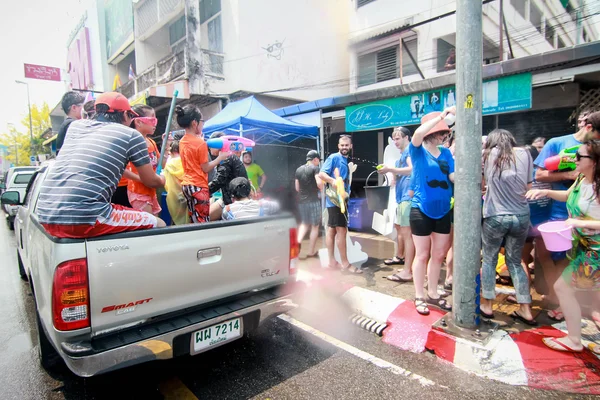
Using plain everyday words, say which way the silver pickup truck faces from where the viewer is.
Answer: facing away from the viewer and to the left of the viewer

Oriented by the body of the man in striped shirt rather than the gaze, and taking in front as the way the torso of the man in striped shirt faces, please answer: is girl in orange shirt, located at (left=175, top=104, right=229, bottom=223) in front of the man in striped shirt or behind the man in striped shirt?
in front

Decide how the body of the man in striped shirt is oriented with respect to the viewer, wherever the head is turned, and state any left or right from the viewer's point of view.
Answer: facing away from the viewer and to the right of the viewer

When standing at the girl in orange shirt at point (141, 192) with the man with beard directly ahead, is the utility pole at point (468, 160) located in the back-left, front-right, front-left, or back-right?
front-right

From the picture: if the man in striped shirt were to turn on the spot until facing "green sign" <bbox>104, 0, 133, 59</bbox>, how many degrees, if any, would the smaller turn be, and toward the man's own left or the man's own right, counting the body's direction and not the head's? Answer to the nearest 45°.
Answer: approximately 45° to the man's own left

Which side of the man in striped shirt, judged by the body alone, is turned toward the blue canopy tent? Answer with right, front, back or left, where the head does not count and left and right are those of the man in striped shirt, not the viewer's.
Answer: front

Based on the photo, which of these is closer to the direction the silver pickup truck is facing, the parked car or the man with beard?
the parked car

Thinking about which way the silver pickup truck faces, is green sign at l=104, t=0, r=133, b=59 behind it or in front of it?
in front

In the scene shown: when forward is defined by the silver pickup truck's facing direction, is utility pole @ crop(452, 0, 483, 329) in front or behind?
behind
